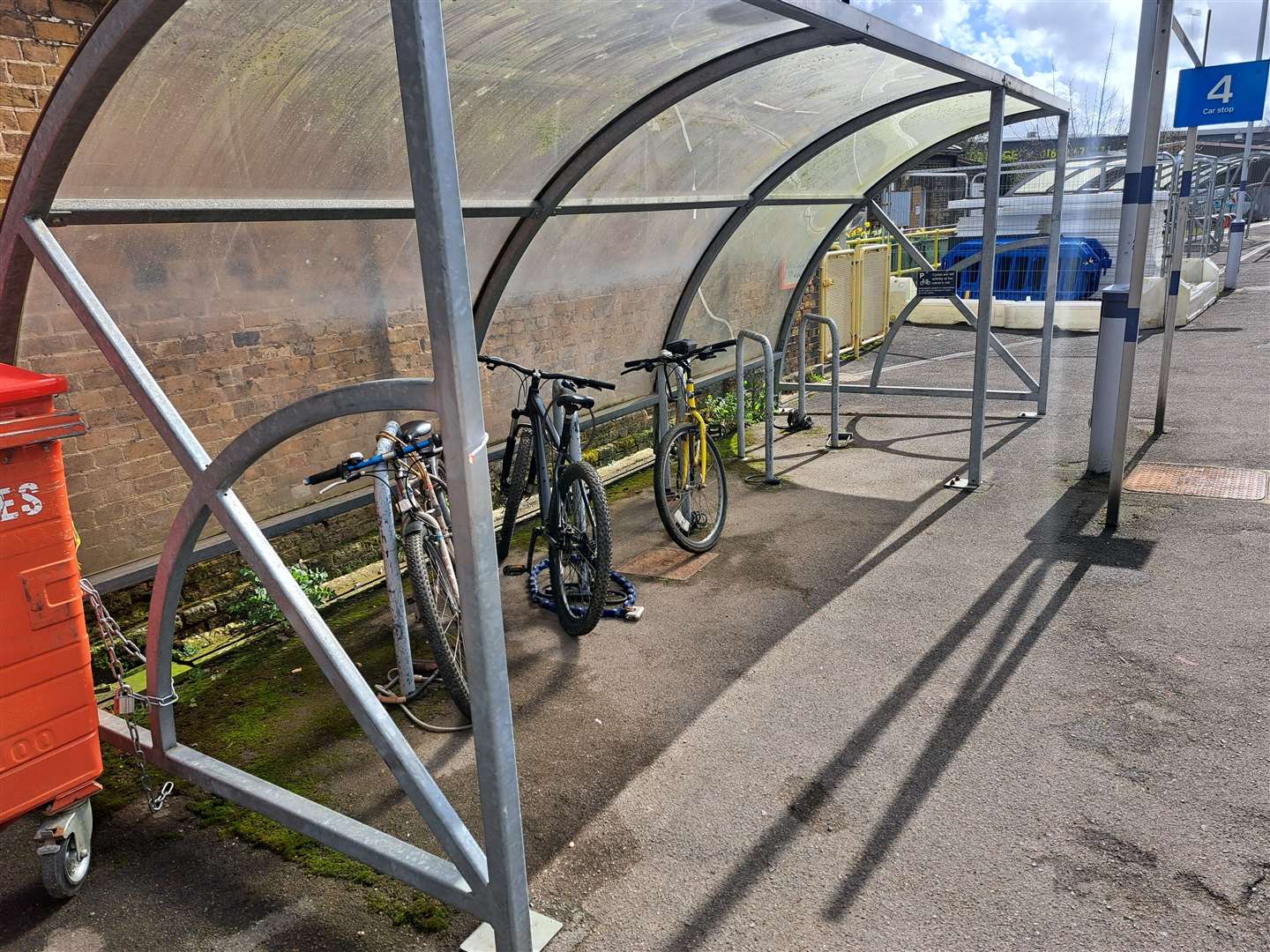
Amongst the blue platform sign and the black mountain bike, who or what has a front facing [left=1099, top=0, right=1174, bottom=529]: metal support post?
the blue platform sign

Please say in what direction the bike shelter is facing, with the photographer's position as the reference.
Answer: facing the viewer and to the right of the viewer

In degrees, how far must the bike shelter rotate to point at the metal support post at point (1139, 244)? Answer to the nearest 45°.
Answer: approximately 45° to its left

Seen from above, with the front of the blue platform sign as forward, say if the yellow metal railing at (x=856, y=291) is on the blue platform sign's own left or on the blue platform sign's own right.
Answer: on the blue platform sign's own right

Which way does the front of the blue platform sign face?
toward the camera

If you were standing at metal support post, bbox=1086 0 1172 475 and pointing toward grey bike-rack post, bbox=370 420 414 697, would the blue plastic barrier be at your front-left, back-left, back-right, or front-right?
back-right

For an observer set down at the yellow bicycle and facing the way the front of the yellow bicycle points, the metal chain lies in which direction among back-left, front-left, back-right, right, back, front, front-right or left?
front-right

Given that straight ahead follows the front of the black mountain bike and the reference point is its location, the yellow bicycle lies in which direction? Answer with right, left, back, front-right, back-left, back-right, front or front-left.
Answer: right

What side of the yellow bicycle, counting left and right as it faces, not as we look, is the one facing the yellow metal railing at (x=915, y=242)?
back

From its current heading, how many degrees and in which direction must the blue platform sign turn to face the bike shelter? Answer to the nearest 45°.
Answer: approximately 45° to its right

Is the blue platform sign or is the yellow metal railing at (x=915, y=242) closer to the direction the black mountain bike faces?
the yellow metal railing
